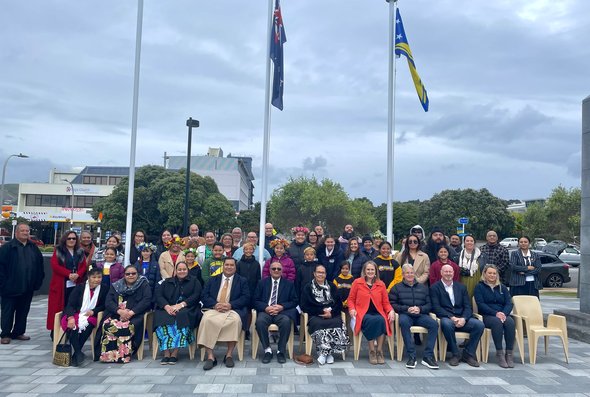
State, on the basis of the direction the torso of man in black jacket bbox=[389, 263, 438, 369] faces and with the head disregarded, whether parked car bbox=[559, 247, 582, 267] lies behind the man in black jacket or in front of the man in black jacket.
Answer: behind

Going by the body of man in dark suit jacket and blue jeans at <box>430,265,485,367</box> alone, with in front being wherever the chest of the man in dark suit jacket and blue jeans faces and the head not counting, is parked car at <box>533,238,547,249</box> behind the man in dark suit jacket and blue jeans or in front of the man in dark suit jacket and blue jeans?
behind

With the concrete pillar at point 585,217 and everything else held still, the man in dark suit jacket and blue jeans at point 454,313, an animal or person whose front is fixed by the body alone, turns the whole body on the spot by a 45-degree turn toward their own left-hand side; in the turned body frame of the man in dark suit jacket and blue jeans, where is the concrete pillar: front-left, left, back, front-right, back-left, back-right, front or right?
left

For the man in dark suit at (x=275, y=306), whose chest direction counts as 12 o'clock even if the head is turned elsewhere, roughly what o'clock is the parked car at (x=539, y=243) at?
The parked car is roughly at 7 o'clock from the man in dark suit.

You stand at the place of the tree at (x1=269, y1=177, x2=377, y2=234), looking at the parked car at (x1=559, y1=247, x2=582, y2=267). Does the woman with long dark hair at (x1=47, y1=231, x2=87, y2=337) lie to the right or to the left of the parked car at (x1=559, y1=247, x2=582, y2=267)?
right

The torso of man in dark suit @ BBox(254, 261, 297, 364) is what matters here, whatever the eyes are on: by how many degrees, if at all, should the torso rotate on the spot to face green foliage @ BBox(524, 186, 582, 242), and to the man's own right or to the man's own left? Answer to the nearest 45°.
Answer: approximately 135° to the man's own left

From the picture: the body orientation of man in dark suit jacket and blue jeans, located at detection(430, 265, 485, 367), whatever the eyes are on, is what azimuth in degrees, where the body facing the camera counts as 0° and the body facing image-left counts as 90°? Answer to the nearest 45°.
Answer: approximately 0°

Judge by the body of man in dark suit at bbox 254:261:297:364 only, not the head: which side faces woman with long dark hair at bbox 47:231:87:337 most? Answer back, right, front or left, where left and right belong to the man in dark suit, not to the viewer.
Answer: right
